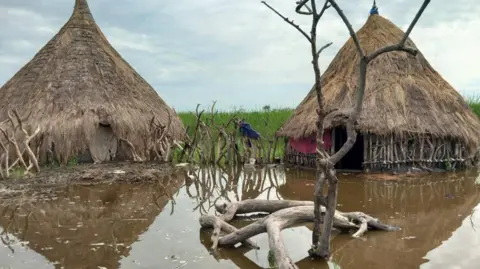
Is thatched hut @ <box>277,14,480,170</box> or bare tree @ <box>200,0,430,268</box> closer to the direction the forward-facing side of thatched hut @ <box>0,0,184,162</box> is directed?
the bare tree

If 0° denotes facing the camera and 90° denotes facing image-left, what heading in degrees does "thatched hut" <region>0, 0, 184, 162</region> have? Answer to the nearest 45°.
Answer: approximately 0°

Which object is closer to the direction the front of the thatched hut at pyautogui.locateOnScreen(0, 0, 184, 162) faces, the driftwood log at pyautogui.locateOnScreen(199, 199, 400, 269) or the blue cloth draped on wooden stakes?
the driftwood log

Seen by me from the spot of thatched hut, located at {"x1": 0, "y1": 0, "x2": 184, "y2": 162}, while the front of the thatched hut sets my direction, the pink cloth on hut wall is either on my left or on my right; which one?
on my left

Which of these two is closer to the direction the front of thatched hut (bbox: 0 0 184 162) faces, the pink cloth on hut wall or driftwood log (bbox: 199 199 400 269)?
the driftwood log

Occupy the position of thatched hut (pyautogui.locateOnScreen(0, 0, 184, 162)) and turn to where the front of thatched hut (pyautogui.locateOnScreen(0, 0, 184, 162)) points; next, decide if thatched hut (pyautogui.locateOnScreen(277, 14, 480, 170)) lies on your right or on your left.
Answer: on your left
